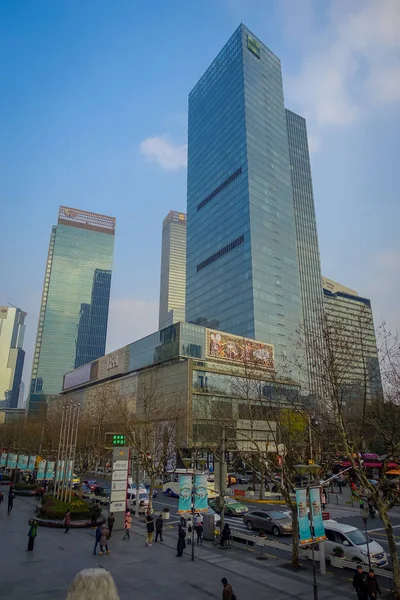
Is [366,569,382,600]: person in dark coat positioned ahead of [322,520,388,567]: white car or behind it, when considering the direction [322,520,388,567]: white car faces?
ahead

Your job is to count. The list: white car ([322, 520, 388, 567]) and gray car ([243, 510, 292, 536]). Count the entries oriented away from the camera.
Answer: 0

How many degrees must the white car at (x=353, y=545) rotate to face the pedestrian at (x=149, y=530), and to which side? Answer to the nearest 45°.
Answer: approximately 135° to its right

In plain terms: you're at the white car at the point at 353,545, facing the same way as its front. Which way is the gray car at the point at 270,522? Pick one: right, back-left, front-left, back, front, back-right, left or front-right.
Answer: back

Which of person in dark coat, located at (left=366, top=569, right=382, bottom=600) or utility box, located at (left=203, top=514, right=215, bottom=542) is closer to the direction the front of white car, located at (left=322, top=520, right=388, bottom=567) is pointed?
the person in dark coat

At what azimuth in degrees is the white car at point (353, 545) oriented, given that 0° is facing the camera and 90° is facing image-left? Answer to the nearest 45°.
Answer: approximately 315°

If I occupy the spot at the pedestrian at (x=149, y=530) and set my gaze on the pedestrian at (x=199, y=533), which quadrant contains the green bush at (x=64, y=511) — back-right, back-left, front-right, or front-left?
back-left
